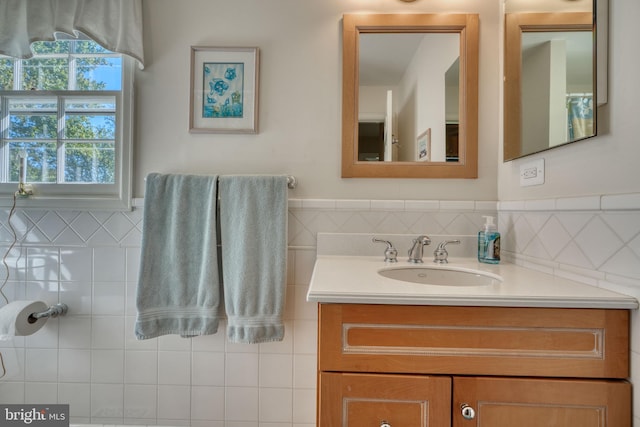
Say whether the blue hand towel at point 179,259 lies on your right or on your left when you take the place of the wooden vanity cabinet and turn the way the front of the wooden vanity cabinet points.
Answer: on your right

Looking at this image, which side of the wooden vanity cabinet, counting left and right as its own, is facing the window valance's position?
right

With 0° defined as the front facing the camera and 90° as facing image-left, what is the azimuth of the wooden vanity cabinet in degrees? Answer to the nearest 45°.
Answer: approximately 0°

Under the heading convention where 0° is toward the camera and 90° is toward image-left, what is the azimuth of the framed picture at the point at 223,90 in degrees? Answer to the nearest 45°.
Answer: approximately 0°

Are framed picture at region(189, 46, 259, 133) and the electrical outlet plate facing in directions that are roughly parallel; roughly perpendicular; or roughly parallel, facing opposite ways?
roughly perpendicular

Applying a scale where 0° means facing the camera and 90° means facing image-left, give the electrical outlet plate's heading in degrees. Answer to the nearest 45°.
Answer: approximately 45°
